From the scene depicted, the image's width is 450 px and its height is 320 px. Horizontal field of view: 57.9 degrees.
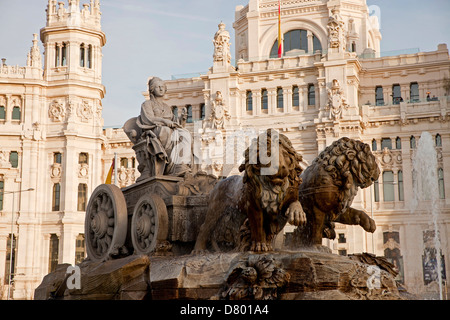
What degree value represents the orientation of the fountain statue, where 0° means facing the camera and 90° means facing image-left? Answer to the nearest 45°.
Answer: approximately 315°
